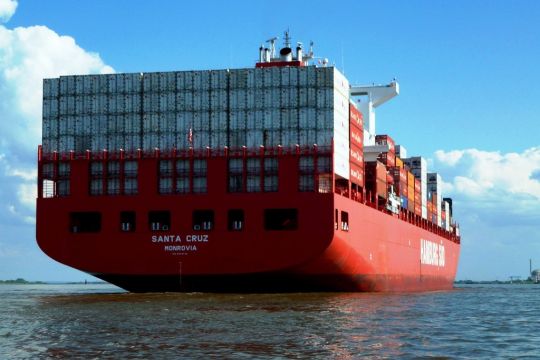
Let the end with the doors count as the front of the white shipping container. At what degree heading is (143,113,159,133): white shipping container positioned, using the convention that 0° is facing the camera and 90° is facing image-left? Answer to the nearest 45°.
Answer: approximately 0°

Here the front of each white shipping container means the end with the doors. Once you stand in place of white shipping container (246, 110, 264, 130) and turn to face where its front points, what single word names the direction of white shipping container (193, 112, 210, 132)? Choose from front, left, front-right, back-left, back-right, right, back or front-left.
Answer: right

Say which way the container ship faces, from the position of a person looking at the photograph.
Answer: facing away from the viewer

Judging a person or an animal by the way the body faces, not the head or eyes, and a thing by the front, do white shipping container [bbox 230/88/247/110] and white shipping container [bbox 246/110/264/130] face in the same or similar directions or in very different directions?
same or similar directions

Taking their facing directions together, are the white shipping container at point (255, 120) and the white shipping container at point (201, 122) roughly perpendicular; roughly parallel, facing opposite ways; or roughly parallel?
roughly parallel

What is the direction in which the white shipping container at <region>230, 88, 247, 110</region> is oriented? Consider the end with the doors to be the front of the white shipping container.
toward the camera

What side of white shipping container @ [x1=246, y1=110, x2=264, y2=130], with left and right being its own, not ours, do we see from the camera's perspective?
front

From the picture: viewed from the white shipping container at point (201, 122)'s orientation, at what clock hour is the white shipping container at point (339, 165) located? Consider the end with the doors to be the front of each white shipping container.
the white shipping container at point (339, 165) is roughly at 9 o'clock from the white shipping container at point (201, 122).

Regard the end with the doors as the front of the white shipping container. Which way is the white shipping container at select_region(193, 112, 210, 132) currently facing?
toward the camera

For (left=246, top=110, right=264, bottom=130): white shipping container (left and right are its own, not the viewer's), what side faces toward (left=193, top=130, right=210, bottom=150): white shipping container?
right

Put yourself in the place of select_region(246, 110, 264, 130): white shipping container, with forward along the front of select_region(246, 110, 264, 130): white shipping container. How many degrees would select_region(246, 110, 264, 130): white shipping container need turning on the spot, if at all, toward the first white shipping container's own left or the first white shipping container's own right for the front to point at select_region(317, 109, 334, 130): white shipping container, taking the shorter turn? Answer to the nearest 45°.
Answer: approximately 90° to the first white shipping container's own left

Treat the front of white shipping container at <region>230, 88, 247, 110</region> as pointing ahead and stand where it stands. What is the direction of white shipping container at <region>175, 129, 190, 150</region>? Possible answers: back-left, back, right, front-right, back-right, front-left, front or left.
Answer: right

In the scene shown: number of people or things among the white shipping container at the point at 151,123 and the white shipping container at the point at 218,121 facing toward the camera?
2

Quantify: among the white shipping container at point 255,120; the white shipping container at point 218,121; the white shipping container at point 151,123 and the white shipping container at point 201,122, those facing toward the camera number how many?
4

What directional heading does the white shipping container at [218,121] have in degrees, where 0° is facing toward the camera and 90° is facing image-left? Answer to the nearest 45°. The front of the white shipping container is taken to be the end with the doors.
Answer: approximately 0°

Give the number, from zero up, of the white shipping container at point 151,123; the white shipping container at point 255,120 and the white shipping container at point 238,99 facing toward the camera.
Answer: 3
